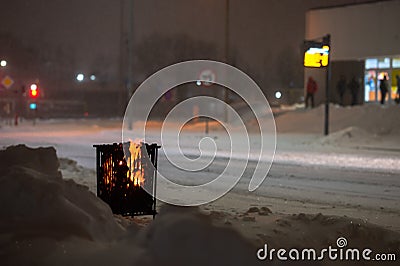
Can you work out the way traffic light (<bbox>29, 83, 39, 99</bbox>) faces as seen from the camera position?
facing the viewer

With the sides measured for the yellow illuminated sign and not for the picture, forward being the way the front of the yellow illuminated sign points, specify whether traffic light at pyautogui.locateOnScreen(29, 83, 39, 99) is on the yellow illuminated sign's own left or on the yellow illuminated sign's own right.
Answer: on the yellow illuminated sign's own right

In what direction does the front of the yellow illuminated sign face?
toward the camera

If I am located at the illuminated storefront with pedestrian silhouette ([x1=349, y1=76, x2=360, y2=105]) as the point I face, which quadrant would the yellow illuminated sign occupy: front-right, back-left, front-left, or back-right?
front-left

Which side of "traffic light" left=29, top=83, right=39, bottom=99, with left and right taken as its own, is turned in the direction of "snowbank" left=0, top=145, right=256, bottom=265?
front

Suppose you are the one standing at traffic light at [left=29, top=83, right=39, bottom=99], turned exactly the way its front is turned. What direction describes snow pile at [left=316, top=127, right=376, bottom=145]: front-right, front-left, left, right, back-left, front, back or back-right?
front-left

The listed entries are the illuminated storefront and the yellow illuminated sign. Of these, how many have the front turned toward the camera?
2

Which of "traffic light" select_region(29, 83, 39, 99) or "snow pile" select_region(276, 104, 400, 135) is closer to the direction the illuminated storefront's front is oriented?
the snow pile

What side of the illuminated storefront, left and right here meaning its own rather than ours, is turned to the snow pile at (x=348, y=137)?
front

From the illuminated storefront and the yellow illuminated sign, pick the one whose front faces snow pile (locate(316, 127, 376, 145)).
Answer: the illuminated storefront

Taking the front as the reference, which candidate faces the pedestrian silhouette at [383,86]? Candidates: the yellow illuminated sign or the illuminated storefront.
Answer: the illuminated storefront

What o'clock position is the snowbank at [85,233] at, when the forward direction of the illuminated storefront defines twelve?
The snowbank is roughly at 12 o'clock from the illuminated storefront.

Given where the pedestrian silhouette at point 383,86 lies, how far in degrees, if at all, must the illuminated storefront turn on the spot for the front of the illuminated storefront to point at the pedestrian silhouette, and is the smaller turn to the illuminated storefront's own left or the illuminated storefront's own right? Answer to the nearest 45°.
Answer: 0° — it already faces them

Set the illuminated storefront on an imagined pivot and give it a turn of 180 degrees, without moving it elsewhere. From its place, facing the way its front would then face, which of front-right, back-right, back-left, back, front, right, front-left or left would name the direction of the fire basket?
back
